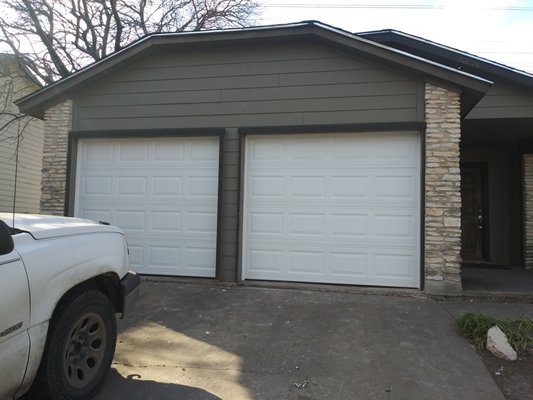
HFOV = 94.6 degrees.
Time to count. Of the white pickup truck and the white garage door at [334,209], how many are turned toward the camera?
1

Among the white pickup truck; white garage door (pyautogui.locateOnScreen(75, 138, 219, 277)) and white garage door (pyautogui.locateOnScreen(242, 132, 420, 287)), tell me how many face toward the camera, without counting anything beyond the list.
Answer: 2

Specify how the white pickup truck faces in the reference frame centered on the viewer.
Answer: facing away from the viewer and to the right of the viewer

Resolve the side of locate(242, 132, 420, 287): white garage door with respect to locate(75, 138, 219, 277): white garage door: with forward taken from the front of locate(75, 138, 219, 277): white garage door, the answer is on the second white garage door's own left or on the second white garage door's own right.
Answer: on the second white garage door's own left

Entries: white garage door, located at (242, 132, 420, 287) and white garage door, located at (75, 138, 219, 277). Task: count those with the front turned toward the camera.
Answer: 2

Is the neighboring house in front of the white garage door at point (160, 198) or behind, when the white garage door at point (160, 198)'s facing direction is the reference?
behind

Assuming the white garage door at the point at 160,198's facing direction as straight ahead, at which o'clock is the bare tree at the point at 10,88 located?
The bare tree is roughly at 5 o'clock from the white garage door.
